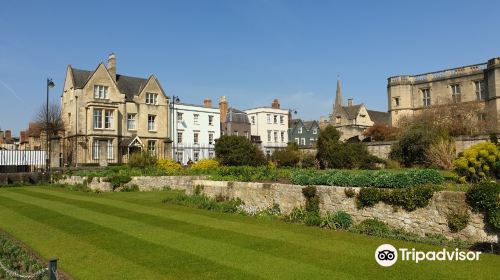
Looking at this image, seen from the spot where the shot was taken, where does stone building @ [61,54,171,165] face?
facing the viewer and to the right of the viewer

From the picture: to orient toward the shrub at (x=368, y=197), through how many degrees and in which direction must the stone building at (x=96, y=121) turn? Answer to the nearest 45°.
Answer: approximately 45° to its right

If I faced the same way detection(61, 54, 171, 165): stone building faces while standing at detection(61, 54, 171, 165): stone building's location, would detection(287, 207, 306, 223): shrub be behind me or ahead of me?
ahead

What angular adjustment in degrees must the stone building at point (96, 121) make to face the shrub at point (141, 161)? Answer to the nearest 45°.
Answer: approximately 45° to its right

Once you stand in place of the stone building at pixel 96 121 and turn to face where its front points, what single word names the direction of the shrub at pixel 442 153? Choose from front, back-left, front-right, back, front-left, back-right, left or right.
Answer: front

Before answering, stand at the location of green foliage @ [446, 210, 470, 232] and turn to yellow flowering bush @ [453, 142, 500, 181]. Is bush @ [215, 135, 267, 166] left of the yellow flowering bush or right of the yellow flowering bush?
left

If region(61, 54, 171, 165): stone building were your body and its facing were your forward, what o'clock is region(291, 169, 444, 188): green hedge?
The green hedge is roughly at 1 o'clock from the stone building.

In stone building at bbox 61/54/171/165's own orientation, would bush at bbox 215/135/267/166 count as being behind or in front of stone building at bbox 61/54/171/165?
in front
